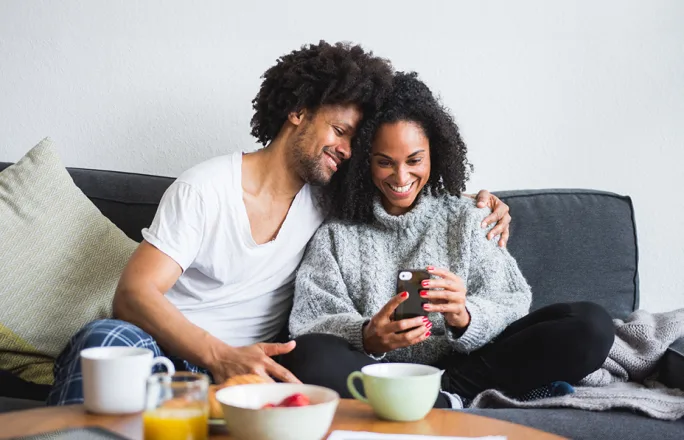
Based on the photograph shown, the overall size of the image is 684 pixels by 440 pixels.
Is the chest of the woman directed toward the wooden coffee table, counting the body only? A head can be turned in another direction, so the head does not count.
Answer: yes

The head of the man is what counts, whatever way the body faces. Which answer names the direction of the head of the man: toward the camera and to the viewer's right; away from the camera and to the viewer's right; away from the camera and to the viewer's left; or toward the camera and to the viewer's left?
toward the camera and to the viewer's right

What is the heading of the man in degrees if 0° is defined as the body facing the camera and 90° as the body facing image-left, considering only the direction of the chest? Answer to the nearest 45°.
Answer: approximately 315°

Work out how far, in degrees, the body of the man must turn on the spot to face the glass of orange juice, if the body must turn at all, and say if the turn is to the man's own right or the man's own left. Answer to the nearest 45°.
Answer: approximately 45° to the man's own right
